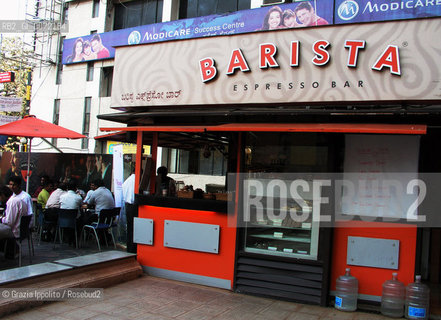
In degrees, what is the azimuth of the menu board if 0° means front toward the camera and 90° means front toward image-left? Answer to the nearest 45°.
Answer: approximately 0°

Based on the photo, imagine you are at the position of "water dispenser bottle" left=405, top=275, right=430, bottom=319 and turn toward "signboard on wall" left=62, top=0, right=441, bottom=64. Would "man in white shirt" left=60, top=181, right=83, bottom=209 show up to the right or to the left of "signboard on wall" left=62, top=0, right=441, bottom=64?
left

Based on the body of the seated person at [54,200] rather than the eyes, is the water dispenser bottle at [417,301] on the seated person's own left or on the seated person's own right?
on the seated person's own right

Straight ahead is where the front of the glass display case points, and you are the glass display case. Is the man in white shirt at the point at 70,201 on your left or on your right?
on your right

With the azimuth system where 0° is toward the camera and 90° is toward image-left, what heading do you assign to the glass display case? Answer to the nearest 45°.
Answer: approximately 0°

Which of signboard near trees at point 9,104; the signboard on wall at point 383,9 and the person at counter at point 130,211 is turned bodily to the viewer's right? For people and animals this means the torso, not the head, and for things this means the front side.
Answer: the person at counter

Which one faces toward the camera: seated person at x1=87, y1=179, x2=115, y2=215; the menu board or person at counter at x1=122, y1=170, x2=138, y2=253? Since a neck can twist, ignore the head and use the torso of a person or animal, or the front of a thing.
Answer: the menu board

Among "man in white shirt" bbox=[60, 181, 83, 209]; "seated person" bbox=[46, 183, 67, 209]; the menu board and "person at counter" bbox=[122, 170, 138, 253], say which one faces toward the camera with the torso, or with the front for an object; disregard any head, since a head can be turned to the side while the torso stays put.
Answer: the menu board

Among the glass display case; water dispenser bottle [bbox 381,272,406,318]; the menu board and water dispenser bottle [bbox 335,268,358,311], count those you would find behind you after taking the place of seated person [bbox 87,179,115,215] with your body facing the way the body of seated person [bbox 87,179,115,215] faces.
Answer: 4
